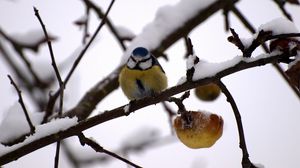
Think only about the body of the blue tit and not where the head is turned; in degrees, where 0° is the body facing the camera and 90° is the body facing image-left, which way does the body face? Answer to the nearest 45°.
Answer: approximately 0°

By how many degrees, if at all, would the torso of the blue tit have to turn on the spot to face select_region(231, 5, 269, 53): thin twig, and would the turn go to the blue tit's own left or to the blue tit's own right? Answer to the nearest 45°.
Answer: approximately 90° to the blue tit's own left
